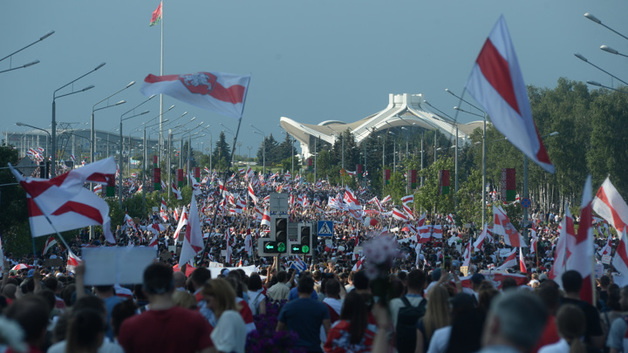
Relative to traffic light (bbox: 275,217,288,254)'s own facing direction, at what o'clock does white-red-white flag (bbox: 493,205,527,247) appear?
The white-red-white flag is roughly at 8 o'clock from the traffic light.

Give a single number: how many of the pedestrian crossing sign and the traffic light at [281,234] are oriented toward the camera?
2

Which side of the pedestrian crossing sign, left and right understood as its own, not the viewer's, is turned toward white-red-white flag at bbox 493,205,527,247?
left

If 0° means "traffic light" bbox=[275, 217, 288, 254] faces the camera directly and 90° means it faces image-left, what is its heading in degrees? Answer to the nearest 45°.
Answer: approximately 0°

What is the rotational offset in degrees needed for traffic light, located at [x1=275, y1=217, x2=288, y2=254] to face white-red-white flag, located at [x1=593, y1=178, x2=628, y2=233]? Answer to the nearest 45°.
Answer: approximately 45° to its left
